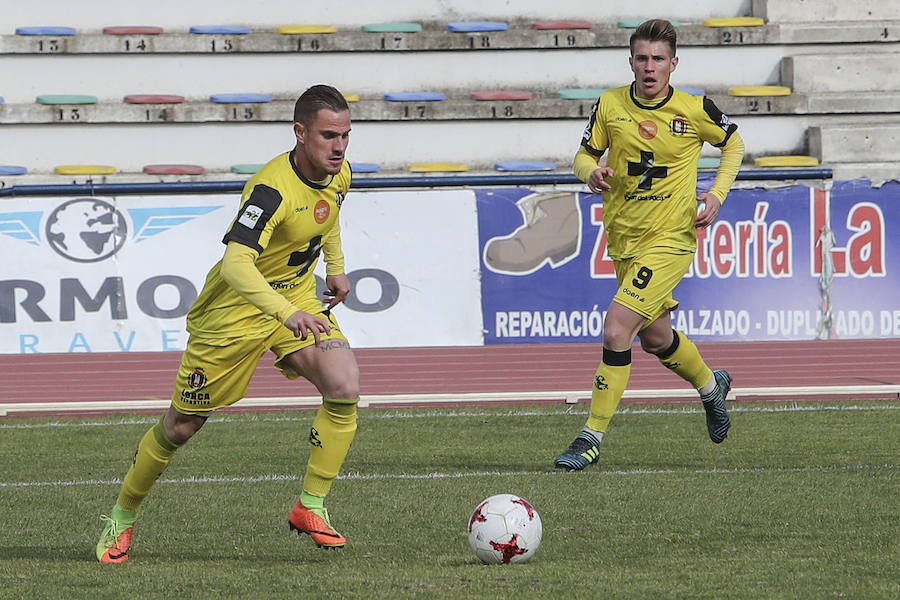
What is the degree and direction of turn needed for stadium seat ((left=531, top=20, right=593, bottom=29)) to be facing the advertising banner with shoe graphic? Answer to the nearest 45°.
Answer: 0° — it already faces it

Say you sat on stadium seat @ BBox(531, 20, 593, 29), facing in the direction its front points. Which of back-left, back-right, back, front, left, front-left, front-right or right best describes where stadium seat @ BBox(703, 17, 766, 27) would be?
left

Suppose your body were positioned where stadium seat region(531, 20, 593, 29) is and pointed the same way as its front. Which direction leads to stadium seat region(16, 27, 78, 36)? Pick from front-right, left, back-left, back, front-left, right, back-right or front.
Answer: right

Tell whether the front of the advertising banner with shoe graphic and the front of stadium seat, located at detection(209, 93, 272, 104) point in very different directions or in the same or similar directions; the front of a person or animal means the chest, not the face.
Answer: same or similar directions

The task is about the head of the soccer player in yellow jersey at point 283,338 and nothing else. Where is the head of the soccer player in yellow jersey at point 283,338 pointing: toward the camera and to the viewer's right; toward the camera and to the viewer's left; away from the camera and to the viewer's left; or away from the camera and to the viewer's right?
toward the camera and to the viewer's right

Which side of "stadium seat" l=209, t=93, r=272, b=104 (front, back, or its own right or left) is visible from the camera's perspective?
front

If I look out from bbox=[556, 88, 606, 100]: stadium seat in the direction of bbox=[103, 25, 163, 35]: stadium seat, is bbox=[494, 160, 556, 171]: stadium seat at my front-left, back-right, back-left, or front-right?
front-left

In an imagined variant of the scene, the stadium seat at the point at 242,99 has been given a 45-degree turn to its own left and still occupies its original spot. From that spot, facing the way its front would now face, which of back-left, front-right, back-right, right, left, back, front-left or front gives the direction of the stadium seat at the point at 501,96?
front-left

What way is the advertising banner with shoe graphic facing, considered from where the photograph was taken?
facing the viewer

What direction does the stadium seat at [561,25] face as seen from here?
toward the camera

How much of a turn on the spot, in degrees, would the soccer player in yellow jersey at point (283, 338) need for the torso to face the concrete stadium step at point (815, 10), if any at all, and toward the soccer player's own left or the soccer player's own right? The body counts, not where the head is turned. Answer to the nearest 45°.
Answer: approximately 90° to the soccer player's own left

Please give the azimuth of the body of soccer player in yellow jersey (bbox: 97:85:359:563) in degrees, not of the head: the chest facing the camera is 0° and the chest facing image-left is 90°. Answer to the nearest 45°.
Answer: approximately 315°

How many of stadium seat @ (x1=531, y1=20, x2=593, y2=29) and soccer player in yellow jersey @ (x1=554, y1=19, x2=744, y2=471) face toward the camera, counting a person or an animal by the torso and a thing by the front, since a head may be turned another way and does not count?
2
